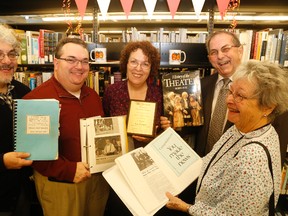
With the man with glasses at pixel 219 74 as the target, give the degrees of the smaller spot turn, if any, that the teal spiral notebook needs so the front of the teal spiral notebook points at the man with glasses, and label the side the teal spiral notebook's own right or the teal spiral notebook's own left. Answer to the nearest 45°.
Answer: approximately 90° to the teal spiral notebook's own left

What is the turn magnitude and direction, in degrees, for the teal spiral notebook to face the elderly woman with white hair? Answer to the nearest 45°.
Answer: approximately 45° to its left

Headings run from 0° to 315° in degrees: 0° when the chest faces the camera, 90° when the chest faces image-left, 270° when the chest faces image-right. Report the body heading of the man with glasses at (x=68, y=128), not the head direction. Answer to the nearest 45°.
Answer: approximately 315°

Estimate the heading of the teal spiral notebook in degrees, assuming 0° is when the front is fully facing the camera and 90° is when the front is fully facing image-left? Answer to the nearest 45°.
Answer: approximately 0°

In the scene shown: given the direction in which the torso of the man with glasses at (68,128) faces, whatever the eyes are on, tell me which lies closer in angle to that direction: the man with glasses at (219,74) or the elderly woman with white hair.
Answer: the elderly woman with white hair
